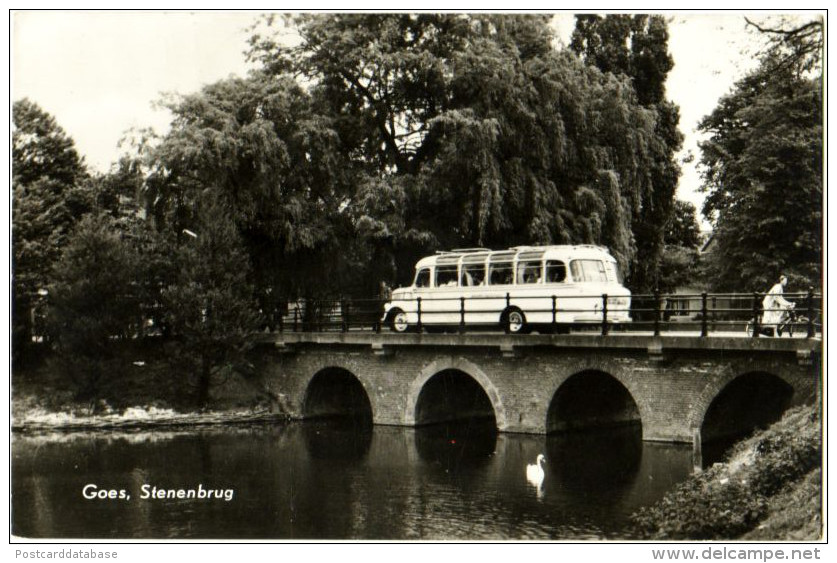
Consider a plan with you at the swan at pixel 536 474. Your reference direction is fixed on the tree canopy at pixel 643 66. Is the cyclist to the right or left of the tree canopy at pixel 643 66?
right

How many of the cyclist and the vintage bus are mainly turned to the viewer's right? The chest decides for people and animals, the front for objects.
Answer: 1
